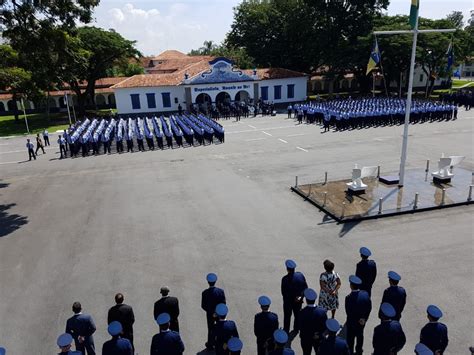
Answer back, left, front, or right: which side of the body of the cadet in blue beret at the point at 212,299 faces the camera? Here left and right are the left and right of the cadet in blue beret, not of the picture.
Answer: back

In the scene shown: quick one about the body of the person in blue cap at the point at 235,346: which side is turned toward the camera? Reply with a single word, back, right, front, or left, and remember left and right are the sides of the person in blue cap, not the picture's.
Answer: back

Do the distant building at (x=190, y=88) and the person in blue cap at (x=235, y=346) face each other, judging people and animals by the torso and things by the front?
yes

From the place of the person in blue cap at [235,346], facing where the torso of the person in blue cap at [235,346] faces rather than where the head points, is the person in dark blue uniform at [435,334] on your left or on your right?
on your right

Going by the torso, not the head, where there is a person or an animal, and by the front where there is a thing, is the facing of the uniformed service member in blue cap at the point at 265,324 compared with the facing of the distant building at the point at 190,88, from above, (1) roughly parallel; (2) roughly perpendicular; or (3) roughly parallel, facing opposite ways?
roughly parallel, facing opposite ways

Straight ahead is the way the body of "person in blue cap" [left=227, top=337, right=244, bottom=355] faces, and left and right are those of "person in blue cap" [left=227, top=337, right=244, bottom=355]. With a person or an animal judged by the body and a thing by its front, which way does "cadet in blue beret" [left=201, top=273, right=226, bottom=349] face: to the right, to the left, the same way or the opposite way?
the same way

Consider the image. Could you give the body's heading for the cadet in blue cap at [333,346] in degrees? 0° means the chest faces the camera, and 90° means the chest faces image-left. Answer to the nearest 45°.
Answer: approximately 180°

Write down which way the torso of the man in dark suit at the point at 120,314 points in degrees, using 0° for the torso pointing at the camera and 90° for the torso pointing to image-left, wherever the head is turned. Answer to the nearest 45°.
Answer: approximately 180°

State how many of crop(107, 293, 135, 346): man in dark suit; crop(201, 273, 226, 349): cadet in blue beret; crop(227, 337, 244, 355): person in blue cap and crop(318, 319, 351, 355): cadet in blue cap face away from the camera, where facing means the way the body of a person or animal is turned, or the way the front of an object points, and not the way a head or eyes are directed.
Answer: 4

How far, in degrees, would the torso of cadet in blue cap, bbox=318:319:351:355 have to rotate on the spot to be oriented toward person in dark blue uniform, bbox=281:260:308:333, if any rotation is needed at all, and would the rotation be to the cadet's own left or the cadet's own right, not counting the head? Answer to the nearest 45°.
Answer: approximately 45° to the cadet's own left

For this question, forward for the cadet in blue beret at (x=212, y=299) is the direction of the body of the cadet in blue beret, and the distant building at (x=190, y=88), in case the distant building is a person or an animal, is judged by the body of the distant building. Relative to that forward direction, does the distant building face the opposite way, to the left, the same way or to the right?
the opposite way

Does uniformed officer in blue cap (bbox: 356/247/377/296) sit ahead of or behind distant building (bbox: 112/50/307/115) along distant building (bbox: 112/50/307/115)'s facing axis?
ahead

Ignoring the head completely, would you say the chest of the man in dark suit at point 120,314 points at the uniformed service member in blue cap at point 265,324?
no

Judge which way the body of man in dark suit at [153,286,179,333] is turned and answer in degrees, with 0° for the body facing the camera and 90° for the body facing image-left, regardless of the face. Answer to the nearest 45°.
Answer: approximately 180°

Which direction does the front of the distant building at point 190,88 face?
toward the camera

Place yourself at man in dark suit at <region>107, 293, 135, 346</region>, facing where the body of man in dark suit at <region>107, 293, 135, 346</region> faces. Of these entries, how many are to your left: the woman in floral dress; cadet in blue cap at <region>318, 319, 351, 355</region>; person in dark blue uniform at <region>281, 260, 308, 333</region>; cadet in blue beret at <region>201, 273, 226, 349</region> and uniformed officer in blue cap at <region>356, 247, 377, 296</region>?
0

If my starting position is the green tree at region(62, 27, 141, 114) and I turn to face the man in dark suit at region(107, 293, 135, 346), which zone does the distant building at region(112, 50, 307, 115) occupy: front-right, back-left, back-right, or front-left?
front-left

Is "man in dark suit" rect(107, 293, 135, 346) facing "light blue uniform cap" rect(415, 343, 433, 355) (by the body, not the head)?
no

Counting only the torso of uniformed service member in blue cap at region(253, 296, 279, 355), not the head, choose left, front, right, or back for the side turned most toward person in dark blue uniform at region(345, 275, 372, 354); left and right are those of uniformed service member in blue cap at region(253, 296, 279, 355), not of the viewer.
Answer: right

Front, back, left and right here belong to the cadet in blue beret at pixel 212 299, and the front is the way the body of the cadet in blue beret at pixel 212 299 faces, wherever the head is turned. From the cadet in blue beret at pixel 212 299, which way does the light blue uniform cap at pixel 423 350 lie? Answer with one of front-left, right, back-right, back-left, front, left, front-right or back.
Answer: back-right

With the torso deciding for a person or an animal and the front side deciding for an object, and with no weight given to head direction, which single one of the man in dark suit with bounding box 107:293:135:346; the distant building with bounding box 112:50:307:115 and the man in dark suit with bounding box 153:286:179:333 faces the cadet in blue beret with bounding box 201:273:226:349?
the distant building
